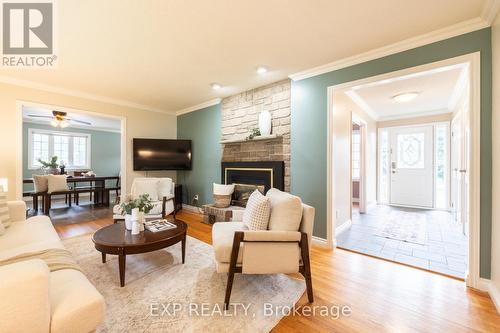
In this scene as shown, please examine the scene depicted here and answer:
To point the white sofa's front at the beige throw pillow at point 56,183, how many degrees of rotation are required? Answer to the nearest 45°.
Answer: approximately 90° to its left

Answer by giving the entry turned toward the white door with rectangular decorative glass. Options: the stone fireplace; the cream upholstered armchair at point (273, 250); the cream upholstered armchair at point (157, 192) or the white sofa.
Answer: the white sofa

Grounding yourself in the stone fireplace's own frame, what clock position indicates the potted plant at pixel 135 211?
The potted plant is roughly at 12 o'clock from the stone fireplace.

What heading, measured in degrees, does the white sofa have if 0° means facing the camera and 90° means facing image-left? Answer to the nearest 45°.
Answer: approximately 270°

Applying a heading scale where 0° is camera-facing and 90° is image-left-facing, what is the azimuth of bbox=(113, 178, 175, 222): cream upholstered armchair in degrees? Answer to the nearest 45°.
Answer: approximately 45°

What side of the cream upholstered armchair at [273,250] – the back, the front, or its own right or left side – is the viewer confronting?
left

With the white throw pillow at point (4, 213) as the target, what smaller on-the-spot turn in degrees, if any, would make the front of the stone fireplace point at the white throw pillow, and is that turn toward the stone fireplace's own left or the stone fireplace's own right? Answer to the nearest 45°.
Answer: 0° — it already faces it
